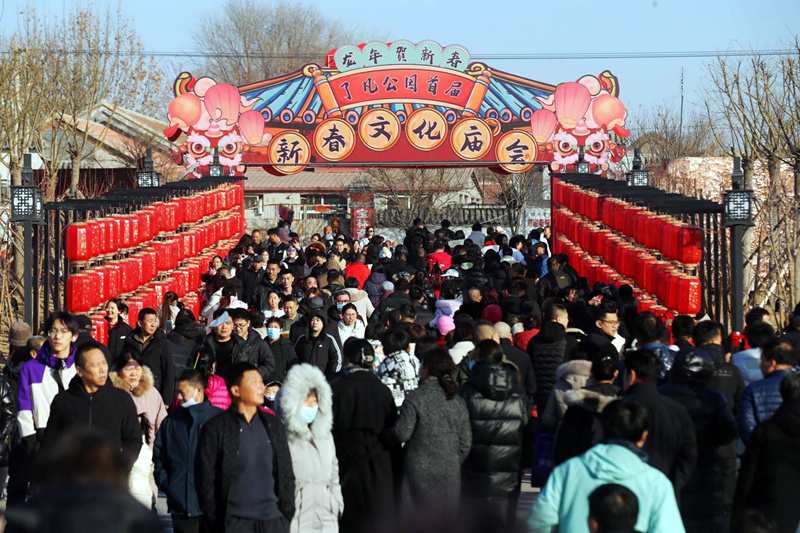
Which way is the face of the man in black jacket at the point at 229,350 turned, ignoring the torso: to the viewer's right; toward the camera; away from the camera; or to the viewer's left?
toward the camera

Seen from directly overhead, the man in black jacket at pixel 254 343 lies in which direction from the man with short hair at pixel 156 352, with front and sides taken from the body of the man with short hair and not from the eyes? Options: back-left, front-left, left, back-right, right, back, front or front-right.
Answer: left

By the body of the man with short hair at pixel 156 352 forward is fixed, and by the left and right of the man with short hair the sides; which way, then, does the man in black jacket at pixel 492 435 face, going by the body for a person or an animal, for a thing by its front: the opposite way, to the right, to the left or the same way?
the opposite way

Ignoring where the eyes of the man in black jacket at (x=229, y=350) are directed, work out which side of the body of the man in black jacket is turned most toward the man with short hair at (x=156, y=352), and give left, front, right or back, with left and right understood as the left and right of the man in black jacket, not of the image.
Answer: right

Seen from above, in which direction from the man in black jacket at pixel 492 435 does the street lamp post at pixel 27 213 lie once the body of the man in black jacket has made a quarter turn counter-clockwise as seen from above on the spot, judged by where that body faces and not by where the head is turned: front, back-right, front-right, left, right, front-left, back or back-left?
front-right

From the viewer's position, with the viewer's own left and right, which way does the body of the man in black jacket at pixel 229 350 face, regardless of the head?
facing the viewer

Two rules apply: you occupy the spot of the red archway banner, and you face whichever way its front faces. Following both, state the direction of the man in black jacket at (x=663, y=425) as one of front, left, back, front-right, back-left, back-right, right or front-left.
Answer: front

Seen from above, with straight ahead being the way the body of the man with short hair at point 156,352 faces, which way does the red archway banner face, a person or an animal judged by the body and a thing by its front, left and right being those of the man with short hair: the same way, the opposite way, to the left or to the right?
the same way

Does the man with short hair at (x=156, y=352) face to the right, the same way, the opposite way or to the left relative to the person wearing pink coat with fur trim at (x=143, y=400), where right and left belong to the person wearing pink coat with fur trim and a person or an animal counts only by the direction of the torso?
the same way

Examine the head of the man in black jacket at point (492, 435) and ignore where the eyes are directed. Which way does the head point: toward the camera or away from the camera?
away from the camera

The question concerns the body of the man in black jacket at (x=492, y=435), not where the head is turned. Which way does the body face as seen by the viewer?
away from the camera

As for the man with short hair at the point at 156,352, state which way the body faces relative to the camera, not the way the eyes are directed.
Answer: toward the camera
